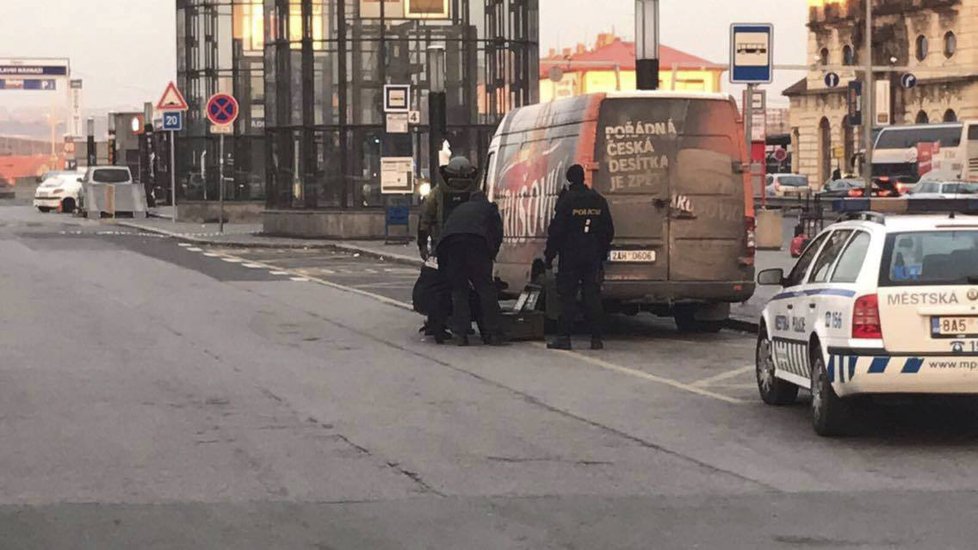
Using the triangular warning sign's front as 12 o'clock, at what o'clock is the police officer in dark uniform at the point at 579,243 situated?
The police officer in dark uniform is roughly at 12 o'clock from the triangular warning sign.

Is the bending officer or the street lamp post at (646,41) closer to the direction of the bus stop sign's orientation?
the bending officer

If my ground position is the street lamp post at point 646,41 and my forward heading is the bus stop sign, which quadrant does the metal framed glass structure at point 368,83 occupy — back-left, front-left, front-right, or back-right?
back-left

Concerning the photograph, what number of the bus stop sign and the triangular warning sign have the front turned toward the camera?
2

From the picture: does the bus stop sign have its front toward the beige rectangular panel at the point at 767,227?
no

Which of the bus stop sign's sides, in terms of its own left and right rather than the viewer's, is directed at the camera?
front

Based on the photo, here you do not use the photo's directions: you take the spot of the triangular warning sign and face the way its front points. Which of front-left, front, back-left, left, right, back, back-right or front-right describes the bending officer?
front

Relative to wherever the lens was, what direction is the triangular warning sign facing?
facing the viewer

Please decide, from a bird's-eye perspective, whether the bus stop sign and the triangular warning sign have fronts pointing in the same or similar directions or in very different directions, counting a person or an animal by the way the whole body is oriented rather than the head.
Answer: same or similar directions

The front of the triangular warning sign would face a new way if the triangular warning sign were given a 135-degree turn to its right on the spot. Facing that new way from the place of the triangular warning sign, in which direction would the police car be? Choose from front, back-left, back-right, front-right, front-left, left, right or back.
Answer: back-left

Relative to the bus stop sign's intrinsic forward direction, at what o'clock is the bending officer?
The bending officer is roughly at 1 o'clock from the bus stop sign.

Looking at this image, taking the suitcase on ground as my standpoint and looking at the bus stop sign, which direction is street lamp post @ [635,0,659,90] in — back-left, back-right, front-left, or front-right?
front-left

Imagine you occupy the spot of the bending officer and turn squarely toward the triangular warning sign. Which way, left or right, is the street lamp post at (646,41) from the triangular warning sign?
right
